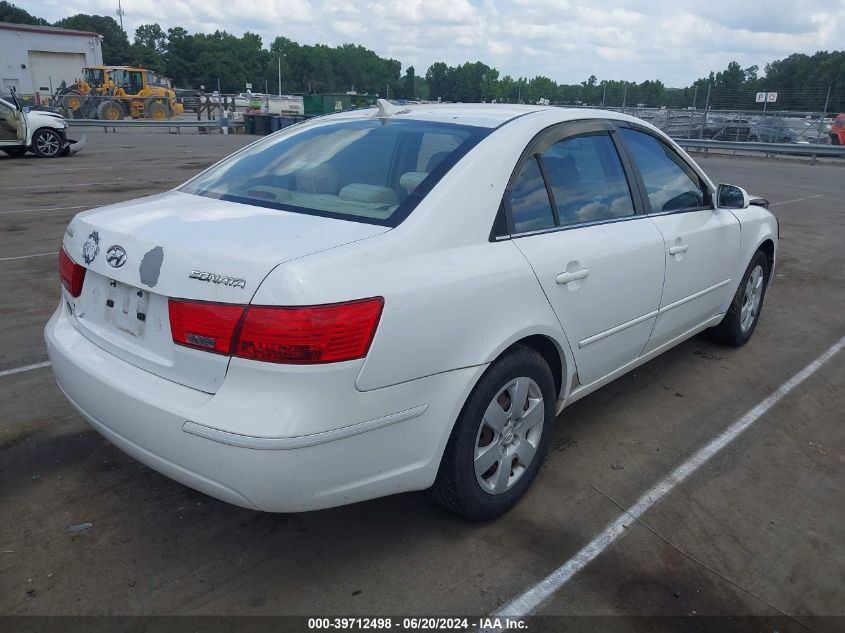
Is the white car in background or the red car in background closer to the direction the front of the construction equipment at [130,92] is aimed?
the white car in background

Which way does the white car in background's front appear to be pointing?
to the viewer's right

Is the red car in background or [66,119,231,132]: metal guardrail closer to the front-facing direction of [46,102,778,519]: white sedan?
the red car in background

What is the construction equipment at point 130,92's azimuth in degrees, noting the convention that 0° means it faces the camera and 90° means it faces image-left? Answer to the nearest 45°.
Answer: approximately 90°

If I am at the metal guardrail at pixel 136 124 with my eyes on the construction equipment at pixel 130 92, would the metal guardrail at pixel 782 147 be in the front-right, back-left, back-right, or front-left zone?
back-right

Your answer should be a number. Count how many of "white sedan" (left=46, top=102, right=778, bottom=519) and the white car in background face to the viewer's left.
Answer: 0

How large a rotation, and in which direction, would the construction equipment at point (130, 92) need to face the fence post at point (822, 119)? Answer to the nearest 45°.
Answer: approximately 135° to its left

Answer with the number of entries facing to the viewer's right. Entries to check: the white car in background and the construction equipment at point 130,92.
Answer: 1

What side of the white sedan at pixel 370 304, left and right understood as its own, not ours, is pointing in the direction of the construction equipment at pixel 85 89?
left

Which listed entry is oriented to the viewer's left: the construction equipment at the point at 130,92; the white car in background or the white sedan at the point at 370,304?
the construction equipment

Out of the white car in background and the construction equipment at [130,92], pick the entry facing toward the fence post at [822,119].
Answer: the white car in background

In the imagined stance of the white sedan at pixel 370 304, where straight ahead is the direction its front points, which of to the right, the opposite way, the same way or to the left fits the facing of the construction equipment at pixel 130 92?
the opposite way

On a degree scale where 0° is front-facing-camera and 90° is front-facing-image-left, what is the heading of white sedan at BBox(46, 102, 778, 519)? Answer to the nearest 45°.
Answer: approximately 225°

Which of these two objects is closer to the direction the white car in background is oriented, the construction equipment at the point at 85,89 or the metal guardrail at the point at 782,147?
the metal guardrail

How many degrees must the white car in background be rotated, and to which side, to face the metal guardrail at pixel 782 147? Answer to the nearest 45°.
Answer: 0° — it already faces it

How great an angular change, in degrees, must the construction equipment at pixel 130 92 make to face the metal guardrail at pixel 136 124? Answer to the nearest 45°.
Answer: approximately 90° to its left

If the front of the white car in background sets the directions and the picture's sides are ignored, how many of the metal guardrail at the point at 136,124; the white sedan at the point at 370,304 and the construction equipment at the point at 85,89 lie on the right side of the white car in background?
1
